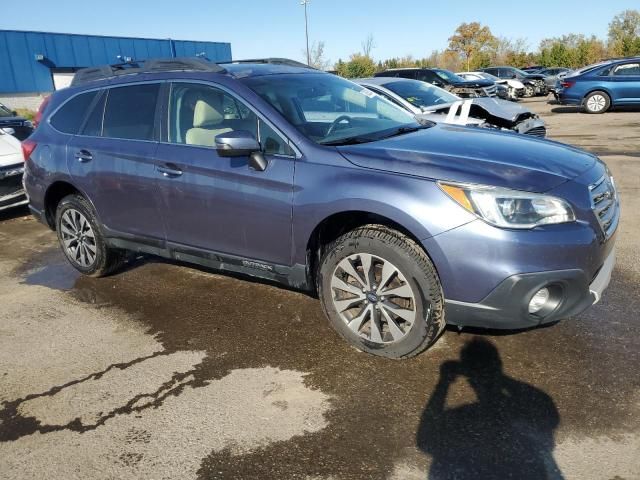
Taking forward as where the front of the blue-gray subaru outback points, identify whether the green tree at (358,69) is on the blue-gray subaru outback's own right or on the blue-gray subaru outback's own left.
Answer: on the blue-gray subaru outback's own left

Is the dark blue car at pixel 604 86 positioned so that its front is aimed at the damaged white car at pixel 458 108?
no

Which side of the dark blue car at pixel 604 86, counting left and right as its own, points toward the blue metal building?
back

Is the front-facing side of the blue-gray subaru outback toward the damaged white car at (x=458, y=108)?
no

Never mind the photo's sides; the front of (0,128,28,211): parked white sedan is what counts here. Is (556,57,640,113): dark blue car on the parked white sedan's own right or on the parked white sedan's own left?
on the parked white sedan's own left

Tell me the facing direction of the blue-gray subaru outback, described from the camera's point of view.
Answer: facing the viewer and to the right of the viewer

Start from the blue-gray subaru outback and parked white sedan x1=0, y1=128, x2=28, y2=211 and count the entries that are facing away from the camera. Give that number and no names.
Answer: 0

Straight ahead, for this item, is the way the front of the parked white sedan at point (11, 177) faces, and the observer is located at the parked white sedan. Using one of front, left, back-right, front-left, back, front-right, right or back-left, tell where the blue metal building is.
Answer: back-left

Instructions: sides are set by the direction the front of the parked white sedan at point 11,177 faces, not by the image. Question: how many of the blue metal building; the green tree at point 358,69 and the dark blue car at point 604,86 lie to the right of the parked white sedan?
0

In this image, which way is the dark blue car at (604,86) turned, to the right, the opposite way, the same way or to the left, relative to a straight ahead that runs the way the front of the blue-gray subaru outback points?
the same way

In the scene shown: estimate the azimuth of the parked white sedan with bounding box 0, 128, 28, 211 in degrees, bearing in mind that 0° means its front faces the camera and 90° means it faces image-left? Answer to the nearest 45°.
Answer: approximately 315°

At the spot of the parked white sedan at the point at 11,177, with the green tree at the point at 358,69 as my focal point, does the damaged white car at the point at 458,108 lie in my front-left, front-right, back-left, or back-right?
front-right

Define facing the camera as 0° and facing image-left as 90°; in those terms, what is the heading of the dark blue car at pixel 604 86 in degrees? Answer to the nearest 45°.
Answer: approximately 270°

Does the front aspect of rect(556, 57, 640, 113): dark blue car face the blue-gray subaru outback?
no

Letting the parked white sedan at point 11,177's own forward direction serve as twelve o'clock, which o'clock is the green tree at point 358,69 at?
The green tree is roughly at 9 o'clock from the parked white sedan.
